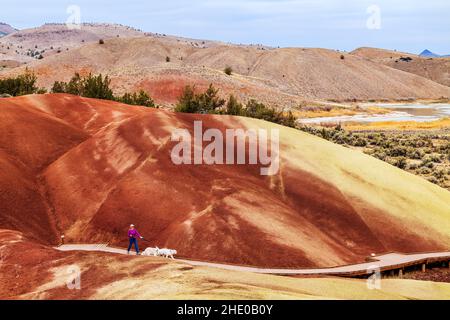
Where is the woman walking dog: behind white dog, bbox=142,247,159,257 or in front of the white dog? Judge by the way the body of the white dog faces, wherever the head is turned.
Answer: behind

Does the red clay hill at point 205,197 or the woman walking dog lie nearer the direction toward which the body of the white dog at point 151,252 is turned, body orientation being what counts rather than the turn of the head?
the red clay hill

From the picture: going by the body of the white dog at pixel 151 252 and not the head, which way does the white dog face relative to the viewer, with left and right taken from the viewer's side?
facing to the right of the viewer

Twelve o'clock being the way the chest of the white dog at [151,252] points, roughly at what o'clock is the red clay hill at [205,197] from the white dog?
The red clay hill is roughly at 10 o'clock from the white dog.
